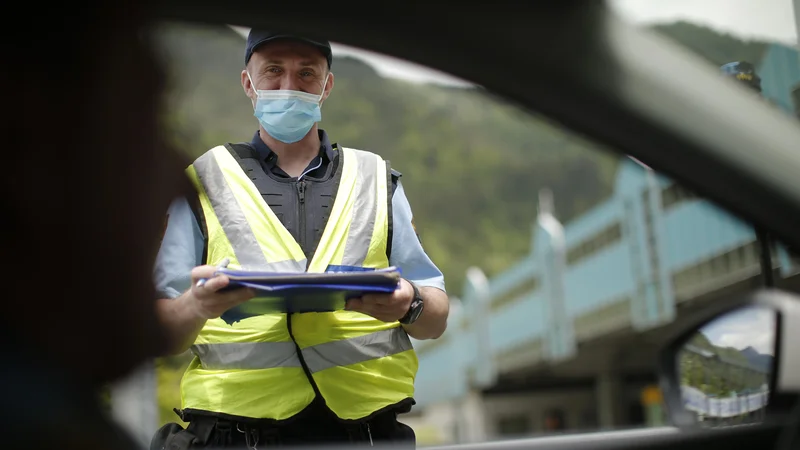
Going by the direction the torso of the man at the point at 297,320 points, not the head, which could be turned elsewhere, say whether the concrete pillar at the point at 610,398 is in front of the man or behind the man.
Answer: behind

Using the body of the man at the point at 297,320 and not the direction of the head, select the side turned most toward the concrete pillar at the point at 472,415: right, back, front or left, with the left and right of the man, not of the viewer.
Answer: back

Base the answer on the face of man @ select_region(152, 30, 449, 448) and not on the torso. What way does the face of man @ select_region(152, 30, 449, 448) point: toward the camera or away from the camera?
toward the camera

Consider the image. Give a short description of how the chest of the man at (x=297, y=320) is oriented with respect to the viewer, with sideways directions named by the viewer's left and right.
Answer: facing the viewer
